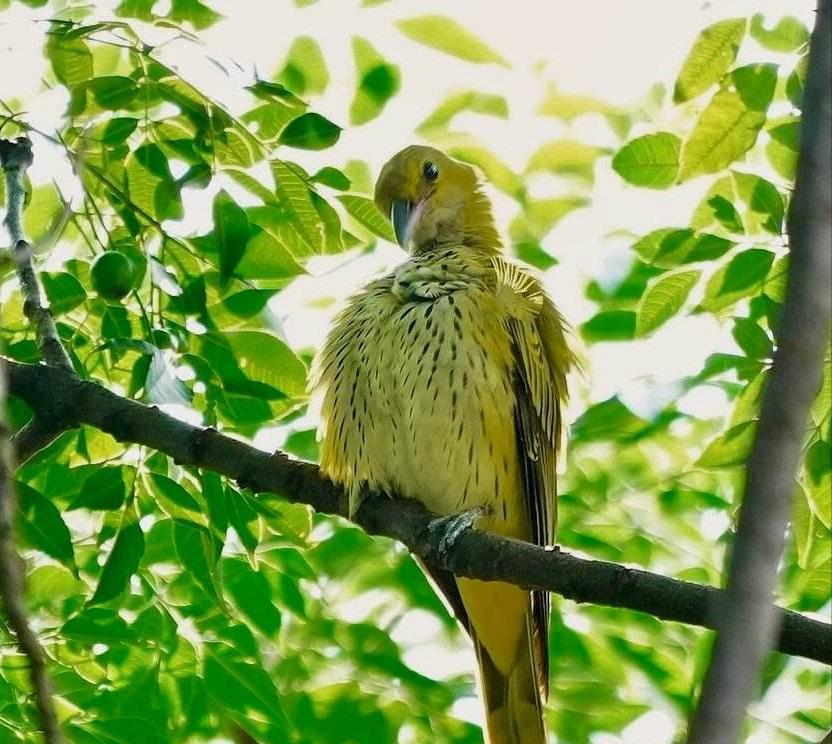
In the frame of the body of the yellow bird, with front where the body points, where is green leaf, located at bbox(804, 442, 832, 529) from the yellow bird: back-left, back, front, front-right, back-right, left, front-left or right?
left

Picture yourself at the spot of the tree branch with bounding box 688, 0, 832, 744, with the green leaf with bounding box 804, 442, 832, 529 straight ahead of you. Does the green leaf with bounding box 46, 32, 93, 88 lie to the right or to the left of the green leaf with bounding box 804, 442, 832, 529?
left

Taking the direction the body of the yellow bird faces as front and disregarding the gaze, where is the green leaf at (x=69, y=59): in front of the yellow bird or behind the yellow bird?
in front

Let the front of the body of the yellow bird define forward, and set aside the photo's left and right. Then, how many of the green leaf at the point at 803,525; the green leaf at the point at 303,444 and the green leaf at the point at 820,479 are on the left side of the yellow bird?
2

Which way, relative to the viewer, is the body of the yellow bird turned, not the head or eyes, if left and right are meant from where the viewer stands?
facing the viewer and to the left of the viewer
